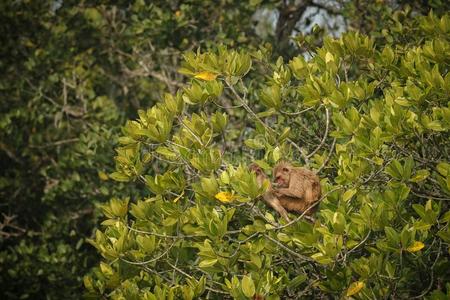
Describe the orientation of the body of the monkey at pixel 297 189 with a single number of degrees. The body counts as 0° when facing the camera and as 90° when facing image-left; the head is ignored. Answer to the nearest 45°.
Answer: approximately 90°
